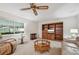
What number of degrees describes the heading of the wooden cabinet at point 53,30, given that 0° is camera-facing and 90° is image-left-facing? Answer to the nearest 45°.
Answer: approximately 45°

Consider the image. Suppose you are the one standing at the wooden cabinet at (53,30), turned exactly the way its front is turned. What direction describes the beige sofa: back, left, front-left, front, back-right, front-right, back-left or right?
front-right
